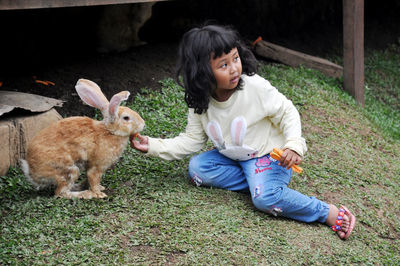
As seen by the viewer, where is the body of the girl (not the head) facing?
toward the camera

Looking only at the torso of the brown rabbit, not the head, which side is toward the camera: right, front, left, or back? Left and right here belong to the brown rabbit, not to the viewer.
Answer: right

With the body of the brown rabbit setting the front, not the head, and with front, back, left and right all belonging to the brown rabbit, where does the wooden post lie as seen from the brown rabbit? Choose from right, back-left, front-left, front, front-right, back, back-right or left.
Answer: front-left

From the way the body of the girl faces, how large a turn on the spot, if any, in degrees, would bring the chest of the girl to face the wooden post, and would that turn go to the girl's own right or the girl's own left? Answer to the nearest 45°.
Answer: approximately 180°

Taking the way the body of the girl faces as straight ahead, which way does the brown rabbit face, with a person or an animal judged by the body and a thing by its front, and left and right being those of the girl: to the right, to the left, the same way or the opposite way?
to the left

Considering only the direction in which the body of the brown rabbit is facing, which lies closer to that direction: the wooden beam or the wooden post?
the wooden post

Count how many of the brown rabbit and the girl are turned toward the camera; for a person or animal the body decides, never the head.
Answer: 1

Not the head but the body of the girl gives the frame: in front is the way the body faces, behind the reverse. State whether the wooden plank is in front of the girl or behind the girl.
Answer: behind

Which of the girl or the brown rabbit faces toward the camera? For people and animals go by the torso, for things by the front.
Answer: the girl

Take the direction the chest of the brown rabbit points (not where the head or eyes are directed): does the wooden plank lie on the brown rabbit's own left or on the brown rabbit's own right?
on the brown rabbit's own left

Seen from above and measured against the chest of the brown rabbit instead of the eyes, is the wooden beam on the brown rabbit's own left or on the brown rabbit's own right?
on the brown rabbit's own left
